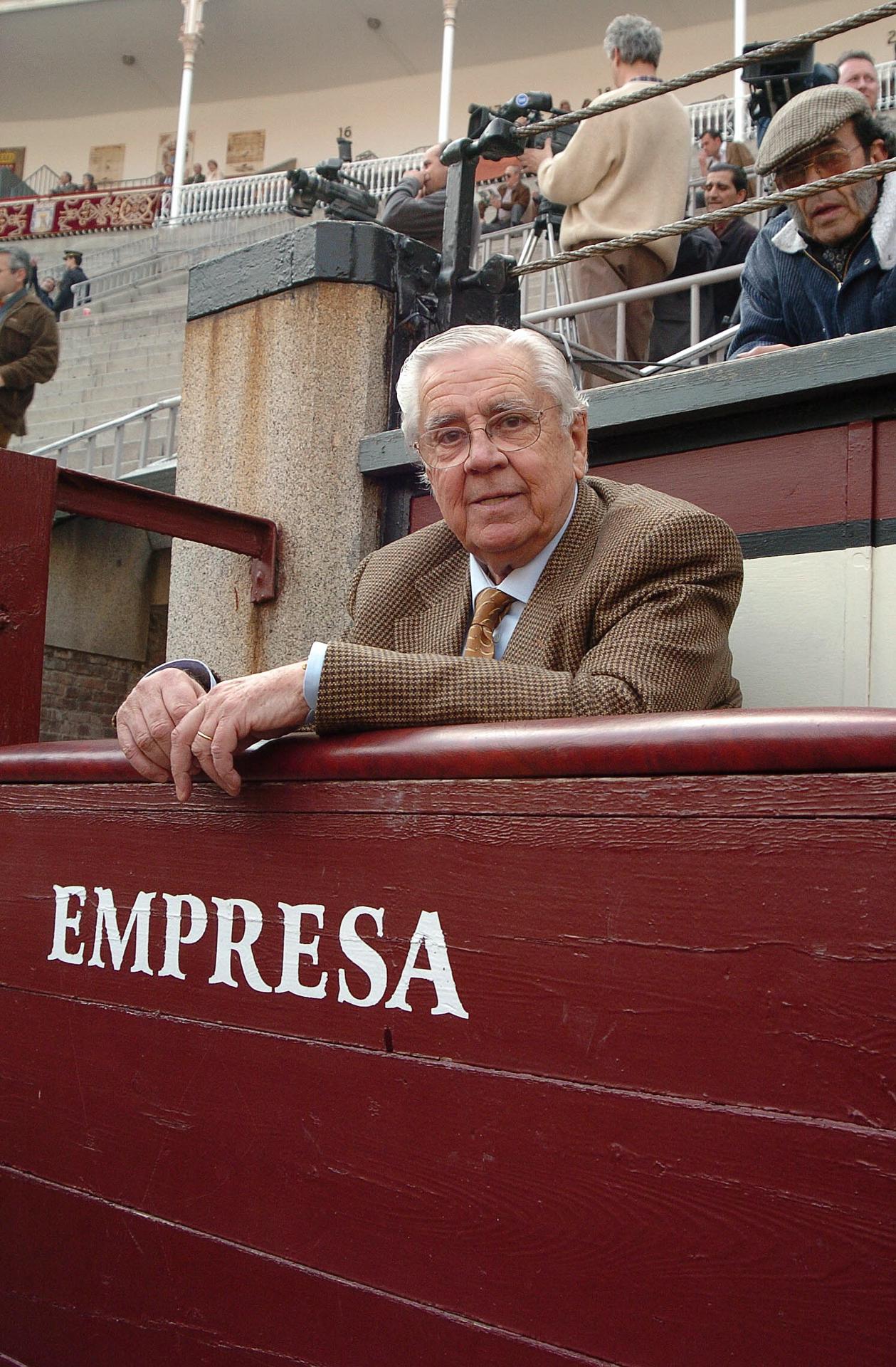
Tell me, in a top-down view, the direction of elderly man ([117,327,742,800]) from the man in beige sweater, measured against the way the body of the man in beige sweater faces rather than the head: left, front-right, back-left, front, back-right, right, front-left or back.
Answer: back-left

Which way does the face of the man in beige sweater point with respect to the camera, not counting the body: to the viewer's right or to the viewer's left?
to the viewer's left

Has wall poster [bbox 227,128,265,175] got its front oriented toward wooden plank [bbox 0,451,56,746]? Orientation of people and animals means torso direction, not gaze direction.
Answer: yes

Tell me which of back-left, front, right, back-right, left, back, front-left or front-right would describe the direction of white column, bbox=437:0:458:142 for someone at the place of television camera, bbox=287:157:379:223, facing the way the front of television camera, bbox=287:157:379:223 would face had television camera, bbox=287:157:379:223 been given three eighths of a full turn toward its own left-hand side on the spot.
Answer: back-left

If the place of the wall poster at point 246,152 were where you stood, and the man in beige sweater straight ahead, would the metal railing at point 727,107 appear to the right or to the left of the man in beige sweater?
left

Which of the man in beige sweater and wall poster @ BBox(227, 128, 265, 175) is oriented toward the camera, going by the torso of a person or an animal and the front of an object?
the wall poster

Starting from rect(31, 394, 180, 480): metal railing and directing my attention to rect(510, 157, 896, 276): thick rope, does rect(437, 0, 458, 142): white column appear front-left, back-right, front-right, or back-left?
back-left

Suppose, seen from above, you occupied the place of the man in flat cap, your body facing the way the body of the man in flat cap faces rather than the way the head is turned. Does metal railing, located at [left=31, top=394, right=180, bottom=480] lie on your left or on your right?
on your right

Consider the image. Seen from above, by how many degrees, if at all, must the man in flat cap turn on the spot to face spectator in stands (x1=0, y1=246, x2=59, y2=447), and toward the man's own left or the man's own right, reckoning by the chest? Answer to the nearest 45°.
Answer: approximately 90° to the man's own right

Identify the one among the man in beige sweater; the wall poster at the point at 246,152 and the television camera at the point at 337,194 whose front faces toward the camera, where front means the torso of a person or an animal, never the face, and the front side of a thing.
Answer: the wall poster

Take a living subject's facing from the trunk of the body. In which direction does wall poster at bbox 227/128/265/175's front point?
toward the camera

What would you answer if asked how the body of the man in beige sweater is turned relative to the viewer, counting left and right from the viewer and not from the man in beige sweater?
facing away from the viewer and to the left of the viewer

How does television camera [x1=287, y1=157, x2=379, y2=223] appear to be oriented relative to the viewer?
to the viewer's left

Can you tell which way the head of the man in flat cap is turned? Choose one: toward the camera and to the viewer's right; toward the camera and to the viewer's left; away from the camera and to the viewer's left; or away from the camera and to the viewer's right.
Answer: toward the camera and to the viewer's left

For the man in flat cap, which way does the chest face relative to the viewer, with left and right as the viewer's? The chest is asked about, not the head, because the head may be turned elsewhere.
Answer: facing the viewer and to the left of the viewer
